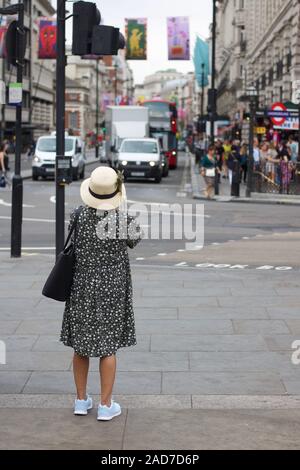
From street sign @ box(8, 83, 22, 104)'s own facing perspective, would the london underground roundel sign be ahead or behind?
behind

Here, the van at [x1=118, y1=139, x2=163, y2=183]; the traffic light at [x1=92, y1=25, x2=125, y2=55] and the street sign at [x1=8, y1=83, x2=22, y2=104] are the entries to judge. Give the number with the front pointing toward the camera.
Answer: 2

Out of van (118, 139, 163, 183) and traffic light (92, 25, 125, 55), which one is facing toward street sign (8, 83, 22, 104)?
the van

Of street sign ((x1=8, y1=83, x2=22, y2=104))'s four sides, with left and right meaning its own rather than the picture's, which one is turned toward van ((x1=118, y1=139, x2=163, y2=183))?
back

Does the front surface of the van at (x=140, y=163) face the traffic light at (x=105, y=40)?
yes
